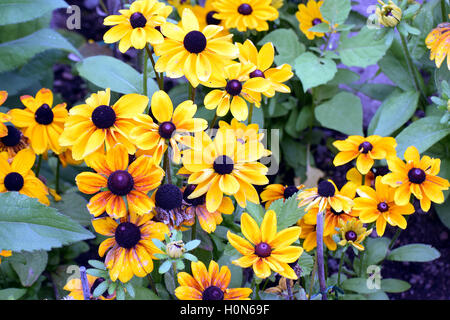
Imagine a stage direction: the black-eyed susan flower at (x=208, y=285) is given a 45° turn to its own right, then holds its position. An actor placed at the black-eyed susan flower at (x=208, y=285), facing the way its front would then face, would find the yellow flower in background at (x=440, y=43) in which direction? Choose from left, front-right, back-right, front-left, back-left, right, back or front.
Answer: back

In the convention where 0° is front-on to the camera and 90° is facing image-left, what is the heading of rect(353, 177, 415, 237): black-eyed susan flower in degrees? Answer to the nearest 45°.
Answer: approximately 0°
